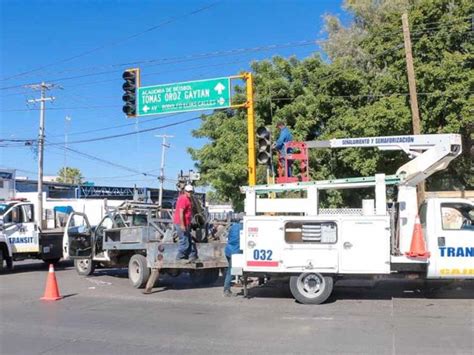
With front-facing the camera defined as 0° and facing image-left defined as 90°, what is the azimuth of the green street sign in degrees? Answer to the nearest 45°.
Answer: approximately 45°

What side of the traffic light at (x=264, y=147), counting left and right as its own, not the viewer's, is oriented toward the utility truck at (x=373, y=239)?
left

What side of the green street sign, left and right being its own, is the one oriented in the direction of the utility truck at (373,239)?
left

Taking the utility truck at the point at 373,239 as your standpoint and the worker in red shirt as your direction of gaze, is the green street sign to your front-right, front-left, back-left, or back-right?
front-right

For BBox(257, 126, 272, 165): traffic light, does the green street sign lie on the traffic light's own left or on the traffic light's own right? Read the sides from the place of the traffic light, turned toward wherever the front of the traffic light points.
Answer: on the traffic light's own right

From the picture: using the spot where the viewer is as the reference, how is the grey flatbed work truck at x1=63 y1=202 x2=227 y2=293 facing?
facing away from the viewer and to the left of the viewer

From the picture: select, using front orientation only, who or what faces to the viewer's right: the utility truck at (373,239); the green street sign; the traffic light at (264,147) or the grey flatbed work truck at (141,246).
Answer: the utility truck

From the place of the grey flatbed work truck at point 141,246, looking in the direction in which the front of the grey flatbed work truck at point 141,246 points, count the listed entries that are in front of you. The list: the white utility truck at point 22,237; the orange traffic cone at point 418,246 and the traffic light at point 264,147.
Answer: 1

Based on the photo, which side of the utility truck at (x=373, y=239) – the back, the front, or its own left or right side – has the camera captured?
right
